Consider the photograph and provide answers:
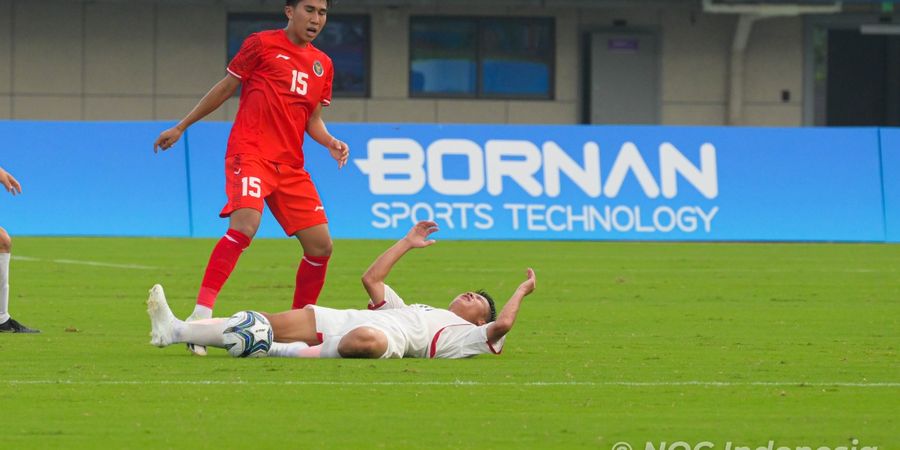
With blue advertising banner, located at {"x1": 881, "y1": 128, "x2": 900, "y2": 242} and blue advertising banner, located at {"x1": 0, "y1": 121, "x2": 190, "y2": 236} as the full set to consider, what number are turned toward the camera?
2

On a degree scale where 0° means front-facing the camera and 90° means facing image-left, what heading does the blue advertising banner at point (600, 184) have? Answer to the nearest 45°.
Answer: approximately 0°

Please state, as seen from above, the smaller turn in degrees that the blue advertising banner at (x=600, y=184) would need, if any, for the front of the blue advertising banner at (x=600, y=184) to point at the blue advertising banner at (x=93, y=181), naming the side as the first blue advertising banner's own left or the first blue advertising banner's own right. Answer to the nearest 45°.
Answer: approximately 90° to the first blue advertising banner's own right

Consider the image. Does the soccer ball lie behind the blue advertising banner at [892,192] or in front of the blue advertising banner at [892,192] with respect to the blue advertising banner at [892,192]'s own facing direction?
in front

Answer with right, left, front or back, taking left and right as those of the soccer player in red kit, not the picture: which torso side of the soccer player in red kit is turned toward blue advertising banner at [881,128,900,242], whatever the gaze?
left

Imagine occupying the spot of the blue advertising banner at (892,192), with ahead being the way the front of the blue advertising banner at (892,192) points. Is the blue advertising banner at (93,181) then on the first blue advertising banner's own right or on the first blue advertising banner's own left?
on the first blue advertising banner's own right

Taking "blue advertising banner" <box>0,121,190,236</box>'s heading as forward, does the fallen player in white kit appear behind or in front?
in front

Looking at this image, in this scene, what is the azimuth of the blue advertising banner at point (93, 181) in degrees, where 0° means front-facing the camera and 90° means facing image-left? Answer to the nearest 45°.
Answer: approximately 0°

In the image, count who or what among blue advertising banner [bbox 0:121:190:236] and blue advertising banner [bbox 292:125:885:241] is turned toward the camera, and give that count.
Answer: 2

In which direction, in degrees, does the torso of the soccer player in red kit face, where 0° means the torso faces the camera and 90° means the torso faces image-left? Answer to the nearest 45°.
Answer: approximately 315°
